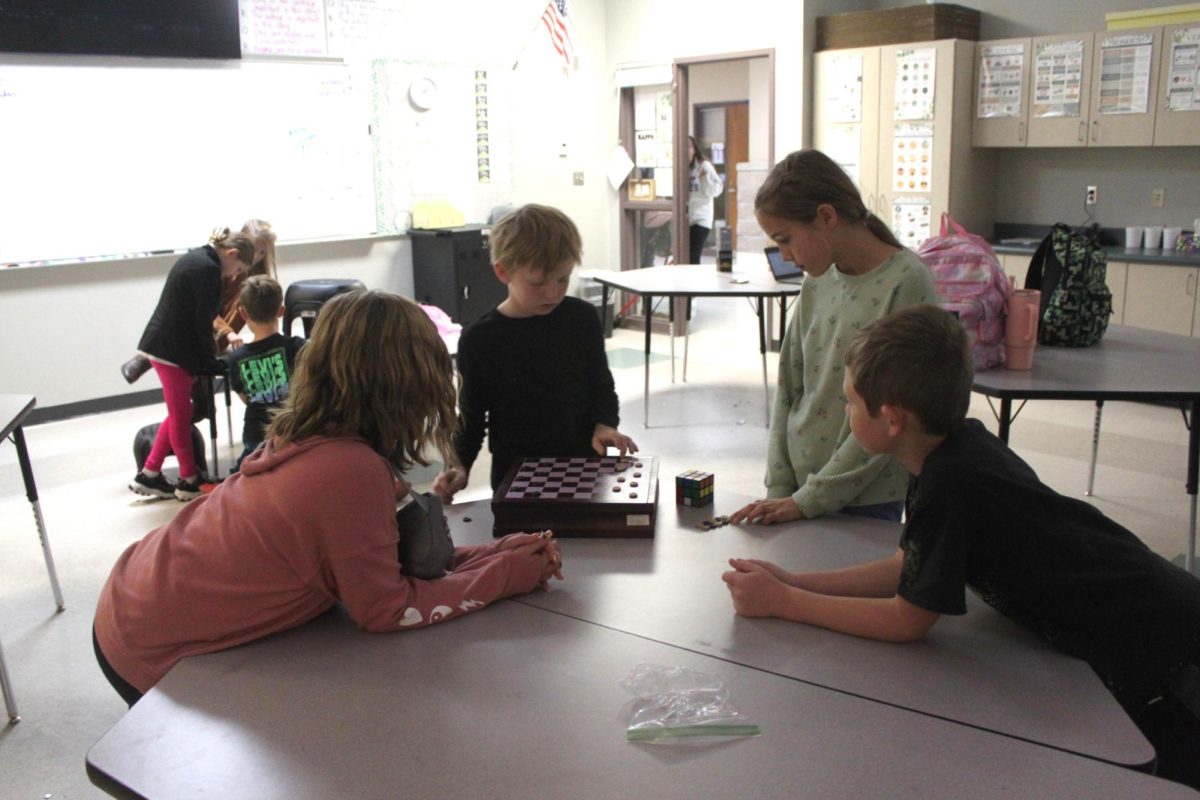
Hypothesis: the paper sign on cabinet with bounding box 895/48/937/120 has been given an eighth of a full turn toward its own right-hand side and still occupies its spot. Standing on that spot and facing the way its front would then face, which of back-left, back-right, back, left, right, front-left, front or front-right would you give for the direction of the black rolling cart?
front-right

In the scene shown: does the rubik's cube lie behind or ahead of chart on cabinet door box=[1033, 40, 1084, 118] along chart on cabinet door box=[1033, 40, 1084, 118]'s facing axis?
ahead

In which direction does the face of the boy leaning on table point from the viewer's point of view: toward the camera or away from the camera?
away from the camera

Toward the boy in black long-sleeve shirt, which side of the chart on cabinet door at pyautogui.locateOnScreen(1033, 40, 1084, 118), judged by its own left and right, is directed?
front

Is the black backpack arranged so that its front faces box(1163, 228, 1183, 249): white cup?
no

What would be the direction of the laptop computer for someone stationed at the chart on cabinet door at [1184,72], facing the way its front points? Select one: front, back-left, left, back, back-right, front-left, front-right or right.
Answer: front

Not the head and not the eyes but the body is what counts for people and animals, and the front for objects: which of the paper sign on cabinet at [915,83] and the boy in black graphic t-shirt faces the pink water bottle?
the paper sign on cabinet

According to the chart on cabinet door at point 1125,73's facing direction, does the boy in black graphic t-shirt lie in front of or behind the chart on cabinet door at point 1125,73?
in front

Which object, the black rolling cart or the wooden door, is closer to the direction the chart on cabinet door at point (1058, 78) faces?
the black rolling cart

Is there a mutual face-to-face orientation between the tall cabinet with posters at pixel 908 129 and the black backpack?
no

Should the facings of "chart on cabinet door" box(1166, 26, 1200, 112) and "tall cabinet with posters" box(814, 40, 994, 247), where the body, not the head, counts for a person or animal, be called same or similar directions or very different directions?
same or similar directions

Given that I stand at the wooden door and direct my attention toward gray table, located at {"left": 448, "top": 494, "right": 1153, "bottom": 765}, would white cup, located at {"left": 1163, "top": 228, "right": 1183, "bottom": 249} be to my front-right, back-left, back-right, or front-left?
front-left

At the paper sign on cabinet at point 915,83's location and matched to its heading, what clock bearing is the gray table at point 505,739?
The gray table is roughly at 12 o'clock from the paper sign on cabinet.

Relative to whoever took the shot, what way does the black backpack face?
facing the viewer and to the right of the viewer

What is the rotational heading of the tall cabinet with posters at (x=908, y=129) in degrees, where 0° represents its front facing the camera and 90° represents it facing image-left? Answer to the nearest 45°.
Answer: approximately 45°

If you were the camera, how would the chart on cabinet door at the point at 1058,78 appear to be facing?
facing the viewer

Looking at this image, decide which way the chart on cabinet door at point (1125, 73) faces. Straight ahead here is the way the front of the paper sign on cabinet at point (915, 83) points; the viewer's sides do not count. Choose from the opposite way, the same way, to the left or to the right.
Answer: the same way
